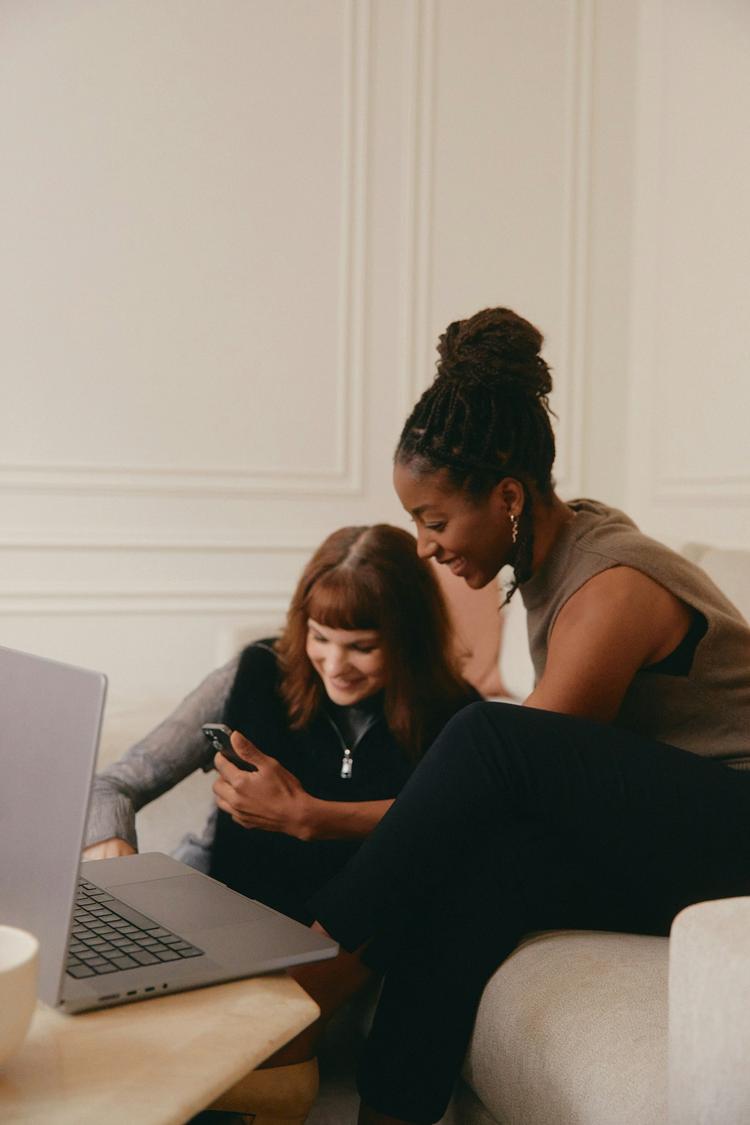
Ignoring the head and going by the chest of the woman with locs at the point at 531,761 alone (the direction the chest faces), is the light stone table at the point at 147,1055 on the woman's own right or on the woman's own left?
on the woman's own left

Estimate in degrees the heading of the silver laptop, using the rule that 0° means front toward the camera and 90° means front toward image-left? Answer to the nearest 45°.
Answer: approximately 225°

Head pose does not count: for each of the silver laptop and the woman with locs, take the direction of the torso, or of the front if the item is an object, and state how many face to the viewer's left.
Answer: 1

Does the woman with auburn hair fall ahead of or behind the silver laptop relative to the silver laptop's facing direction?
ahead

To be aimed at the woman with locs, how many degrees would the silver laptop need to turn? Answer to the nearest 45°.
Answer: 0° — it already faces them

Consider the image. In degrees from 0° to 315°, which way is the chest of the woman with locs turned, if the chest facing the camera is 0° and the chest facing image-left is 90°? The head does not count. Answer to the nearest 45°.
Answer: approximately 90°

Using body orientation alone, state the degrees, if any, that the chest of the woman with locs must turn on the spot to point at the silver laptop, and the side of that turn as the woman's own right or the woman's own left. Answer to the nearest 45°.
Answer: approximately 45° to the woman's own left
